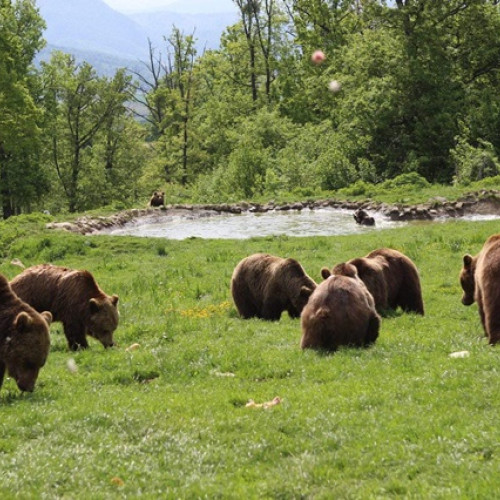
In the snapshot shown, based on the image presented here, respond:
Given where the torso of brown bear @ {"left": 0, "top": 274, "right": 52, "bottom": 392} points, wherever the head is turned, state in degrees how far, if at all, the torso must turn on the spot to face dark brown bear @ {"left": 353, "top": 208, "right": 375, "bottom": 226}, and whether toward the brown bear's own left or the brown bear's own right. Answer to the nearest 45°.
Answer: approximately 90° to the brown bear's own left

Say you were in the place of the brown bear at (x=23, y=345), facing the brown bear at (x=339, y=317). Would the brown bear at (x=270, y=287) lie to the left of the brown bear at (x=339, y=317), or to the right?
left

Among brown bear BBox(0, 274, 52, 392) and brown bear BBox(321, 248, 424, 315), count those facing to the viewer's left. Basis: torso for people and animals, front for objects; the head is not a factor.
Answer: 1

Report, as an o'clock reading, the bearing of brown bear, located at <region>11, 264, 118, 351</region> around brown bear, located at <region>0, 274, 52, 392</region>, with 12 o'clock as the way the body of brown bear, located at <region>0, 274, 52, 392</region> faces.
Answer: brown bear, located at <region>11, 264, 118, 351</region> is roughly at 8 o'clock from brown bear, located at <region>0, 274, 52, 392</region>.

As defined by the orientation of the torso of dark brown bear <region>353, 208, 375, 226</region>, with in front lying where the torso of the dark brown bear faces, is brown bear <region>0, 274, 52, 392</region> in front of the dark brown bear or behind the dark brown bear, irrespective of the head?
in front

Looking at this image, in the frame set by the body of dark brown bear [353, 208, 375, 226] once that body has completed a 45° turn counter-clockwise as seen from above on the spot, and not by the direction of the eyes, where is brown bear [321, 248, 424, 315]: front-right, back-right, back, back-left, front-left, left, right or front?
front

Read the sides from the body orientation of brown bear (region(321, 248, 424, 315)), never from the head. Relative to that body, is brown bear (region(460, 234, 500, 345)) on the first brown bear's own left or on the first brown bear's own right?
on the first brown bear's own left

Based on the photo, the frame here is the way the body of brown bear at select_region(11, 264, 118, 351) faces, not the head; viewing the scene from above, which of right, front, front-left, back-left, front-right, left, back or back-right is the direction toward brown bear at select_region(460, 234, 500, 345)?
front

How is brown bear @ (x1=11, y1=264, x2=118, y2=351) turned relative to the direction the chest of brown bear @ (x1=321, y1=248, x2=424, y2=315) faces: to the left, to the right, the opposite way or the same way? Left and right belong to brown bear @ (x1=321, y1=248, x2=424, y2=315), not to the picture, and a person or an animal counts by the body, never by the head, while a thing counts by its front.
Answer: the opposite way

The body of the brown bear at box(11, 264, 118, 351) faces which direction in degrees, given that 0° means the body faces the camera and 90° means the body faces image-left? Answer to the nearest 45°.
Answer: approximately 315°

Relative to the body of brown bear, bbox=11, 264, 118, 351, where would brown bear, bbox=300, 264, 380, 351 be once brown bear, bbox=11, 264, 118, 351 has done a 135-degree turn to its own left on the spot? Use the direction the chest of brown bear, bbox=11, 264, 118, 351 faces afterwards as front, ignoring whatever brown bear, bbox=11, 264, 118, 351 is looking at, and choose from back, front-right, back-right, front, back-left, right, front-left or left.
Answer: back-right

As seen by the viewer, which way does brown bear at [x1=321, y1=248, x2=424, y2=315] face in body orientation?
to the viewer's left
